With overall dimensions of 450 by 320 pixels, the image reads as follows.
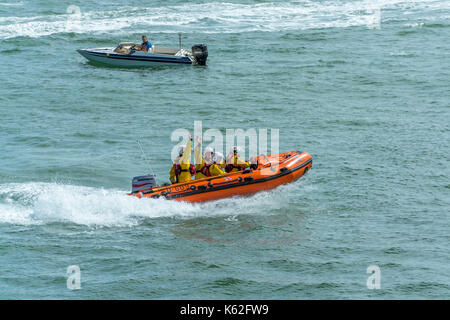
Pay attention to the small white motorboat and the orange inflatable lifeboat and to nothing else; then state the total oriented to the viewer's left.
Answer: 1

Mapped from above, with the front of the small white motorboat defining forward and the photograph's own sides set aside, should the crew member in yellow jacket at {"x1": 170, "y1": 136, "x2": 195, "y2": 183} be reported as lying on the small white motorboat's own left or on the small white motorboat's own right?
on the small white motorboat's own left

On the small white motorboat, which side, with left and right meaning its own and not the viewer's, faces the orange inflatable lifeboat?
left

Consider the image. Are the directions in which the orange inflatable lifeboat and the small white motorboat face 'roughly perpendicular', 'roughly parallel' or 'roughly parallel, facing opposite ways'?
roughly parallel, facing opposite ways

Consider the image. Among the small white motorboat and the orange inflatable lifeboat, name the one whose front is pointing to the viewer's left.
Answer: the small white motorboat

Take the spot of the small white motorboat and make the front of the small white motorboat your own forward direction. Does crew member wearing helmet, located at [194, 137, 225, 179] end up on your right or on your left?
on your left

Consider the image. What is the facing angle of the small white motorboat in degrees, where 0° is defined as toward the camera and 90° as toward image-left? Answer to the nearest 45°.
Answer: approximately 90°

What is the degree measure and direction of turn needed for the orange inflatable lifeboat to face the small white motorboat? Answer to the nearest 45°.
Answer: approximately 90° to its left

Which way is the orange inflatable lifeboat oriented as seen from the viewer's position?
to the viewer's right
